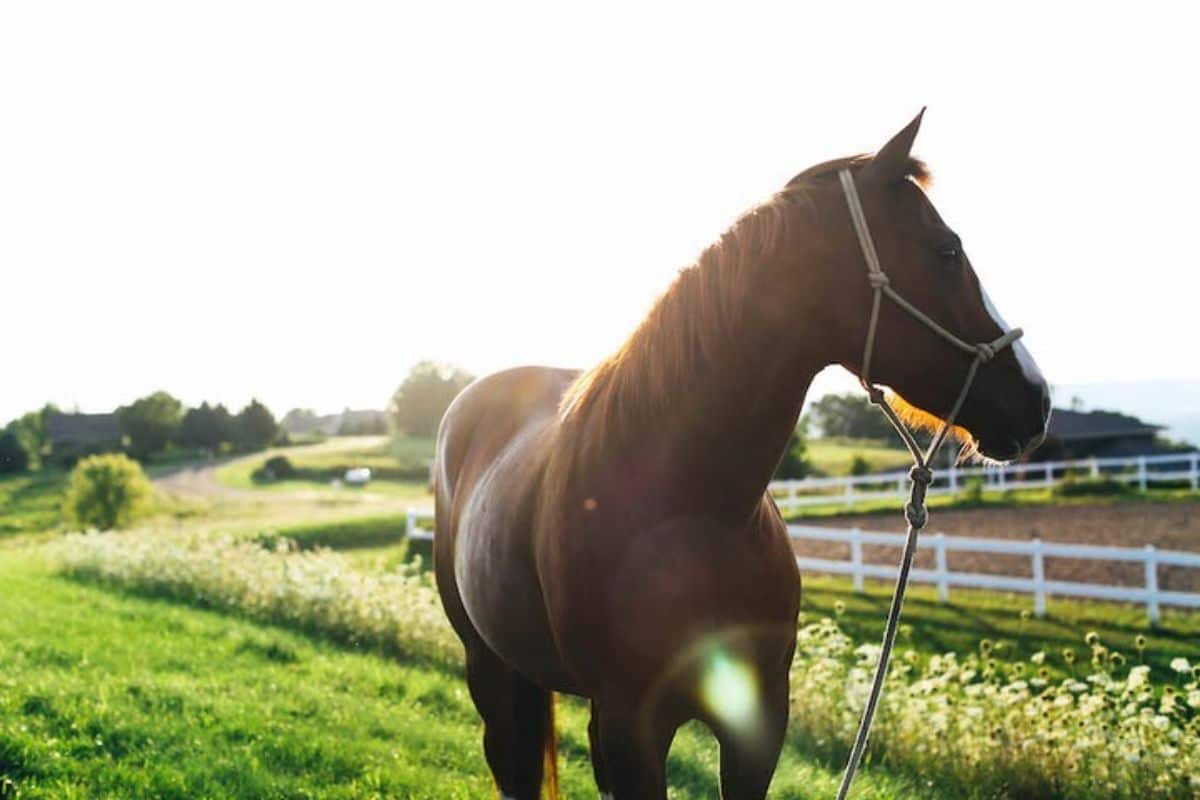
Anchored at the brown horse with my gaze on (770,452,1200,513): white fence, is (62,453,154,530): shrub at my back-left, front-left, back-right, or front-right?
front-left

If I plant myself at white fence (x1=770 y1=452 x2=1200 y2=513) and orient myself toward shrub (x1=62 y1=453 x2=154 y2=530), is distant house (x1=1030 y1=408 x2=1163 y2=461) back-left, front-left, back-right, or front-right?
back-right

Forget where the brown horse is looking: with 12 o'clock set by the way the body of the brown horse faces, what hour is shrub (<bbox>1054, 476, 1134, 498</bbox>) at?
The shrub is roughly at 8 o'clock from the brown horse.

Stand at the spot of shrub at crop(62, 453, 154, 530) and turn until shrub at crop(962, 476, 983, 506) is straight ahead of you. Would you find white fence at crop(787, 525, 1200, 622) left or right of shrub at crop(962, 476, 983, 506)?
right

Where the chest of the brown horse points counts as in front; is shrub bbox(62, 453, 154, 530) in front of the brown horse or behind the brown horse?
behind

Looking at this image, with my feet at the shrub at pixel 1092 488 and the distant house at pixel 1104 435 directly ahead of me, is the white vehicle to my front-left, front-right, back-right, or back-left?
front-left

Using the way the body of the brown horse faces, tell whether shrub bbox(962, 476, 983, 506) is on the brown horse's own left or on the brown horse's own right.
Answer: on the brown horse's own left

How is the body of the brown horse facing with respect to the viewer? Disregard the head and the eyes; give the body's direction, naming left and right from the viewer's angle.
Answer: facing the viewer and to the right of the viewer

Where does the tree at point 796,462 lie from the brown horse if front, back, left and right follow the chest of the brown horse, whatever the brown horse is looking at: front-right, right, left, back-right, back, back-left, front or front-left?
back-left

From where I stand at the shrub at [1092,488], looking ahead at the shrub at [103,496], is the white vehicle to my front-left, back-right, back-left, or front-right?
front-right

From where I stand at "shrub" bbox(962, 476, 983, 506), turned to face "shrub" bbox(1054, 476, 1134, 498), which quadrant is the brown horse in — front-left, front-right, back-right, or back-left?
back-right

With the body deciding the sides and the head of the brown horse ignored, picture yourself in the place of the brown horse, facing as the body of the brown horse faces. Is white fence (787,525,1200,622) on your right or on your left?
on your left

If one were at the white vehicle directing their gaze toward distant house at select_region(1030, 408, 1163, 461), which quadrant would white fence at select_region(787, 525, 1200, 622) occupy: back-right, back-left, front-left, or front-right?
front-right
